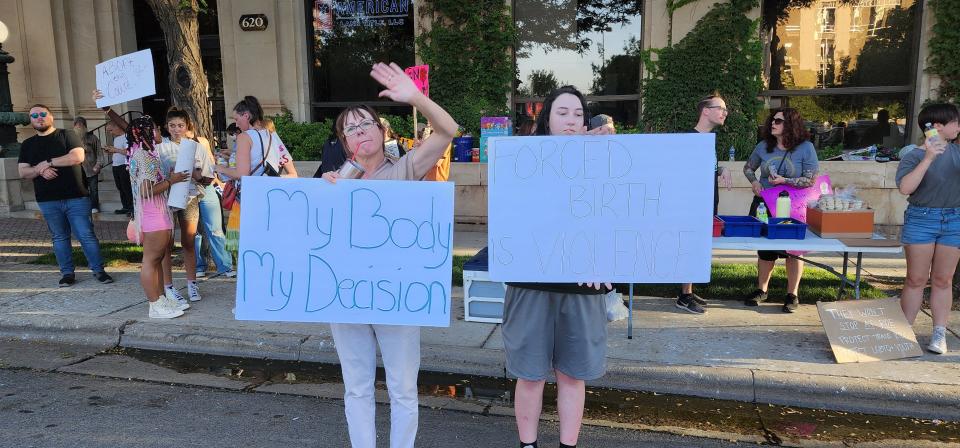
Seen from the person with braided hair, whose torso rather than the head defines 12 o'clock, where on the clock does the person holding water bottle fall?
The person holding water bottle is roughly at 1 o'clock from the person with braided hair.

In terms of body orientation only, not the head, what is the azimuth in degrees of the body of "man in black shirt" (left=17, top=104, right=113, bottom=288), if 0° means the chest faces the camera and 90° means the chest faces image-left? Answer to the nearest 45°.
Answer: approximately 0°

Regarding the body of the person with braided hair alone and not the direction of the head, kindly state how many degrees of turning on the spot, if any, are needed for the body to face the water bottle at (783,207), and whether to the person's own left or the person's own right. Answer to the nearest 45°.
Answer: approximately 45° to the person's own right

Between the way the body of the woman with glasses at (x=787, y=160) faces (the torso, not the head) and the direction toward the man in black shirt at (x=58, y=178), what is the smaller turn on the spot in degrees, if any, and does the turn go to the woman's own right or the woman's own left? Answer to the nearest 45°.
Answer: approximately 45° to the woman's own right

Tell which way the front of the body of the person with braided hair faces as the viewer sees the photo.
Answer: to the viewer's right

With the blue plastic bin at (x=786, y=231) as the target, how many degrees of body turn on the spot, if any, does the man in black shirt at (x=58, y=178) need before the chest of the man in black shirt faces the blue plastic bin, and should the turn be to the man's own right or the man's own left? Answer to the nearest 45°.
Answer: approximately 45° to the man's own left

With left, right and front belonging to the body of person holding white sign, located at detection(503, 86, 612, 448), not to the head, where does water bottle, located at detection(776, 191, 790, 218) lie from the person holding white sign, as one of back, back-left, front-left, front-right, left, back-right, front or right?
back-left

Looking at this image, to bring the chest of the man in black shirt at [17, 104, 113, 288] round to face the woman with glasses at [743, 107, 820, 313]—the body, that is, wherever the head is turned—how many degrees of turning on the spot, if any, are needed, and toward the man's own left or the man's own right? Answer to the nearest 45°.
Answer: approximately 45° to the man's own left
